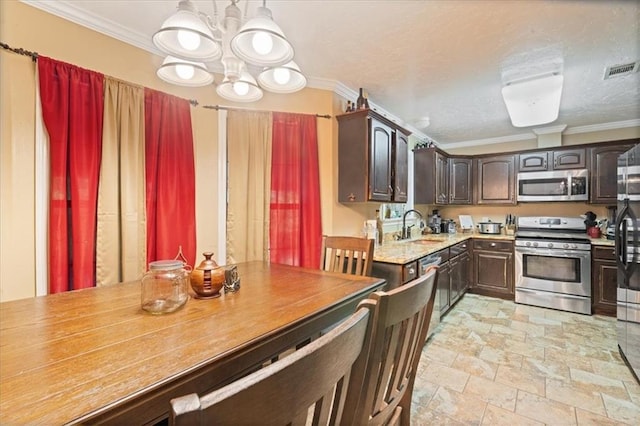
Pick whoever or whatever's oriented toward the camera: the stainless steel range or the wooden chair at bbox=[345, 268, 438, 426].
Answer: the stainless steel range

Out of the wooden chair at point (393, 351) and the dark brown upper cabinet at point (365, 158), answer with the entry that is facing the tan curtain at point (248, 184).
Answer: the wooden chair

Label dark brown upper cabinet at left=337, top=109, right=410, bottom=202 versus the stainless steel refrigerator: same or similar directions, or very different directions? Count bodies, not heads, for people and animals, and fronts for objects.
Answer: very different directions

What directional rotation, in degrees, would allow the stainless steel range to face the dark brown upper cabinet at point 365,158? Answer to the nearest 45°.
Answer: approximately 45° to its right

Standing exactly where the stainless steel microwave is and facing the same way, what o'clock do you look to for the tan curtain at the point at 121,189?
The tan curtain is roughly at 1 o'clock from the stainless steel microwave.

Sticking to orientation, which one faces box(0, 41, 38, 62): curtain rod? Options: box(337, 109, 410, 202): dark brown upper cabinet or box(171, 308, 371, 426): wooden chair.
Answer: the wooden chair

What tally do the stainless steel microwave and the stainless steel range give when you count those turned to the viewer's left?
0

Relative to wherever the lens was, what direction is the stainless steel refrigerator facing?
facing to the left of the viewer

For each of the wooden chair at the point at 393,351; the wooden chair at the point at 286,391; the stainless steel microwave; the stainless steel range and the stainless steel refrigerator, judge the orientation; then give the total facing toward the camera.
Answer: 2

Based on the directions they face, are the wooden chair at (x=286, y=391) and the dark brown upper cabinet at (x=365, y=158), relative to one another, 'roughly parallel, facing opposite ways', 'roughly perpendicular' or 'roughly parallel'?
roughly parallel, facing opposite ways

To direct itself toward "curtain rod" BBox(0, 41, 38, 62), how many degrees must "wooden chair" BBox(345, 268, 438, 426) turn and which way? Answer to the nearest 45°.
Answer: approximately 45° to its left

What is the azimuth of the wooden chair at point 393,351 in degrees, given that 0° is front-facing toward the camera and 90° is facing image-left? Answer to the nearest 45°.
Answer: approximately 135°

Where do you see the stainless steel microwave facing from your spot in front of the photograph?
facing the viewer

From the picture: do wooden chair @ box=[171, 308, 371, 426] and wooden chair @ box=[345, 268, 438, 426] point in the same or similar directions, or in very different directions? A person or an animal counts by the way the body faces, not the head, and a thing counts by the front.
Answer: same or similar directions

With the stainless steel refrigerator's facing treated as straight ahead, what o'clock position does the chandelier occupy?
The chandelier is roughly at 10 o'clock from the stainless steel refrigerator.

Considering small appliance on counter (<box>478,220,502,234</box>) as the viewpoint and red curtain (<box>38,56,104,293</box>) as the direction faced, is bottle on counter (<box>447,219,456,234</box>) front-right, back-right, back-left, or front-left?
front-right

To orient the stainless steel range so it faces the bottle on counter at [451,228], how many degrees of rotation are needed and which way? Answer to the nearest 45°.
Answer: approximately 90° to its right

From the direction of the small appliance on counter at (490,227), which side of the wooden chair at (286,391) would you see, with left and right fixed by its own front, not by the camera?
right

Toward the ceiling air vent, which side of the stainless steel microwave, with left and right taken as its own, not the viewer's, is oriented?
front

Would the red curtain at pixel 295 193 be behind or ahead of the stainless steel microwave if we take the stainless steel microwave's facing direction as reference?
ahead
